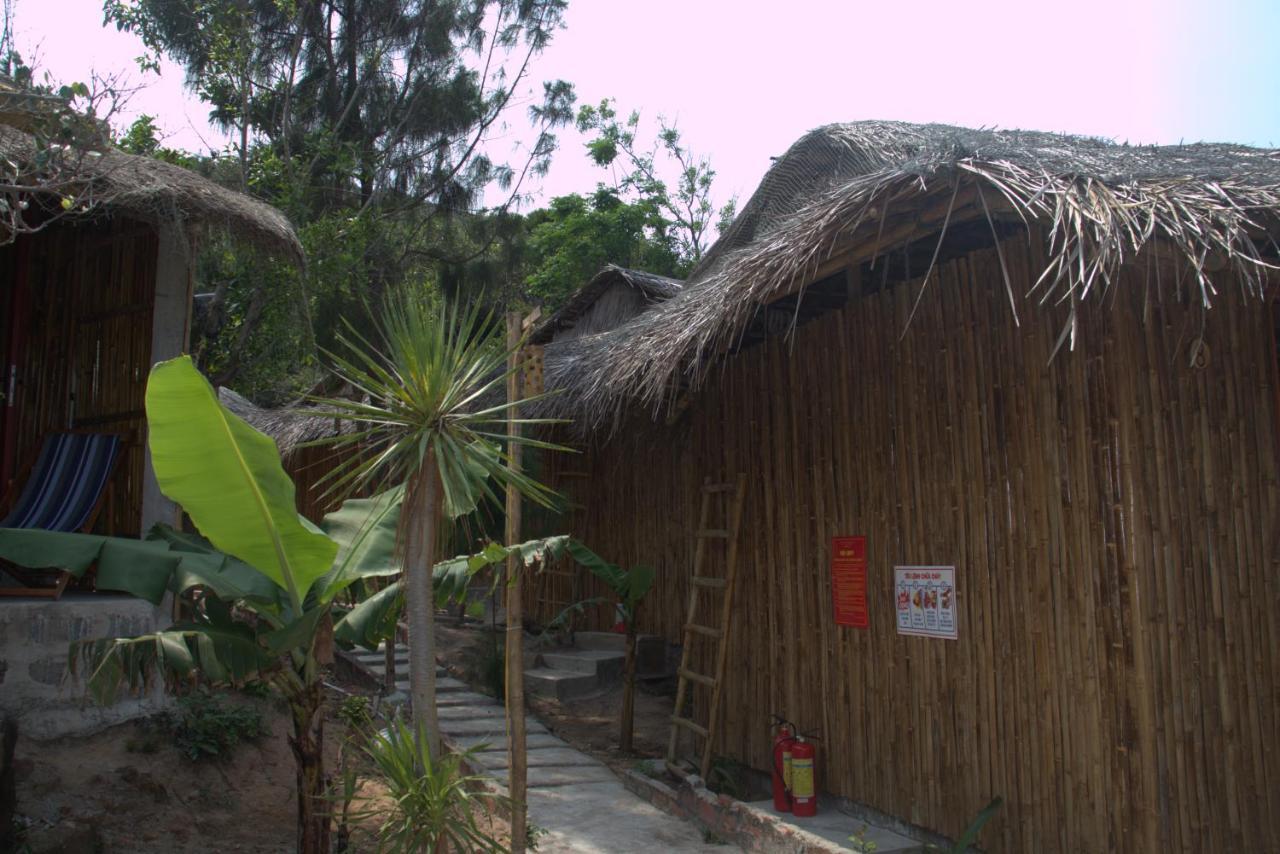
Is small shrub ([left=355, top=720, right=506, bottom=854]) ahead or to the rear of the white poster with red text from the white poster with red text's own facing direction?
ahead

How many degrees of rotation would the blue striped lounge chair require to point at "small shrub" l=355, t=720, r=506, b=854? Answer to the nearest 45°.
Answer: approximately 45° to its left

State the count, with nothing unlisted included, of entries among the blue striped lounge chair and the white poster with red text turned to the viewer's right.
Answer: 0

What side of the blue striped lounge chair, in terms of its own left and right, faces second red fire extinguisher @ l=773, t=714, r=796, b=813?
left

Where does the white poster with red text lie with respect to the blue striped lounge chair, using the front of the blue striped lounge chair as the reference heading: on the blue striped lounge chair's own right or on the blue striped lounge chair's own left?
on the blue striped lounge chair's own left

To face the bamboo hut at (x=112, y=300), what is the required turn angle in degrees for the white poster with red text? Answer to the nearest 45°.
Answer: approximately 45° to its right

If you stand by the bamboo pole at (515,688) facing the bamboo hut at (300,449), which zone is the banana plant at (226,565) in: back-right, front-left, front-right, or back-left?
front-left

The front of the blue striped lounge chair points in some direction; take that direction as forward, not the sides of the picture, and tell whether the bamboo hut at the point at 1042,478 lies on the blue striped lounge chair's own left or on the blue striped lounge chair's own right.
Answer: on the blue striped lounge chair's own left

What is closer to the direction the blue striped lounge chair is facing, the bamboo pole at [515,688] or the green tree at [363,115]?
the bamboo pole

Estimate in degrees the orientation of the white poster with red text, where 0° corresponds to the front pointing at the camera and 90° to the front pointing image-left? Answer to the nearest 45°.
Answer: approximately 45°

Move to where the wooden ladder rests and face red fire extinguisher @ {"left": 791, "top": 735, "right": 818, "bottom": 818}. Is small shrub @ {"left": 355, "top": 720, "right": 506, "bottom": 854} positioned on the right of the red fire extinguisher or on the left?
right

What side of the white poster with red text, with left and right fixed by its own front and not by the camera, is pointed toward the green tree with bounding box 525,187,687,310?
right

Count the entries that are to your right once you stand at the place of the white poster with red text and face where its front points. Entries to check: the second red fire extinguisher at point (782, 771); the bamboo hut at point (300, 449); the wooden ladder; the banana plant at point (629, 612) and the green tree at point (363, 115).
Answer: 5

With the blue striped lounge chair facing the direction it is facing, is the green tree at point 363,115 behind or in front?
behind

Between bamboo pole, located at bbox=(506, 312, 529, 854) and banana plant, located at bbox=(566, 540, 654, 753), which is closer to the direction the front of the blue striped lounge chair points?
the bamboo pole
